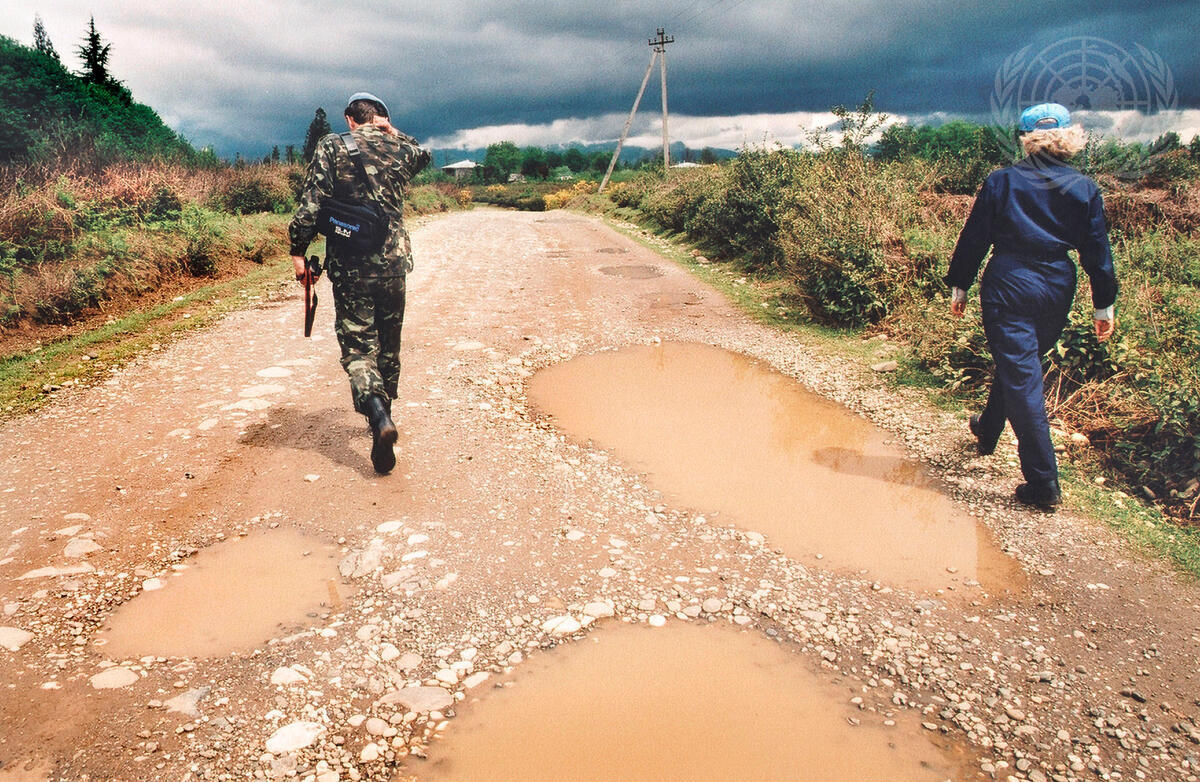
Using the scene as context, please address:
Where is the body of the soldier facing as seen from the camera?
away from the camera

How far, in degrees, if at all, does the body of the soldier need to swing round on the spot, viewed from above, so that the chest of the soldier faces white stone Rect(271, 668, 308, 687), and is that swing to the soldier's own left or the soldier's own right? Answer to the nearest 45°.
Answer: approximately 180°

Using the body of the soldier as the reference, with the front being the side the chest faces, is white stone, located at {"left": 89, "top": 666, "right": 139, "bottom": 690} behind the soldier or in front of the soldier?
behind

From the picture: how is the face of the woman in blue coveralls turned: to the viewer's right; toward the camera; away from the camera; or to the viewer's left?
away from the camera

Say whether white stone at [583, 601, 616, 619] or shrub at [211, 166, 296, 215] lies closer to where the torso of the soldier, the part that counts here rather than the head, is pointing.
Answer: the shrub

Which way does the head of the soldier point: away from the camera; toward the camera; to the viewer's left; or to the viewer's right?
away from the camera

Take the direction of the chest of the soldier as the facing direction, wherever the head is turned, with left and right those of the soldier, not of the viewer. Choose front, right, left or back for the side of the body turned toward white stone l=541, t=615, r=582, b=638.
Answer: back

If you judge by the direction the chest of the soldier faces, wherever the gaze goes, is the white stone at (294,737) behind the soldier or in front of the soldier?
behind

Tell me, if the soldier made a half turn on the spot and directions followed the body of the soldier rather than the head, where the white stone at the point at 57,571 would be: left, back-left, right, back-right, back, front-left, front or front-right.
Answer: front-right

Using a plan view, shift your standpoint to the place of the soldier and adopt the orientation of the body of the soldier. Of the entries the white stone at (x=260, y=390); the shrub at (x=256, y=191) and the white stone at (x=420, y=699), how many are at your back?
1
